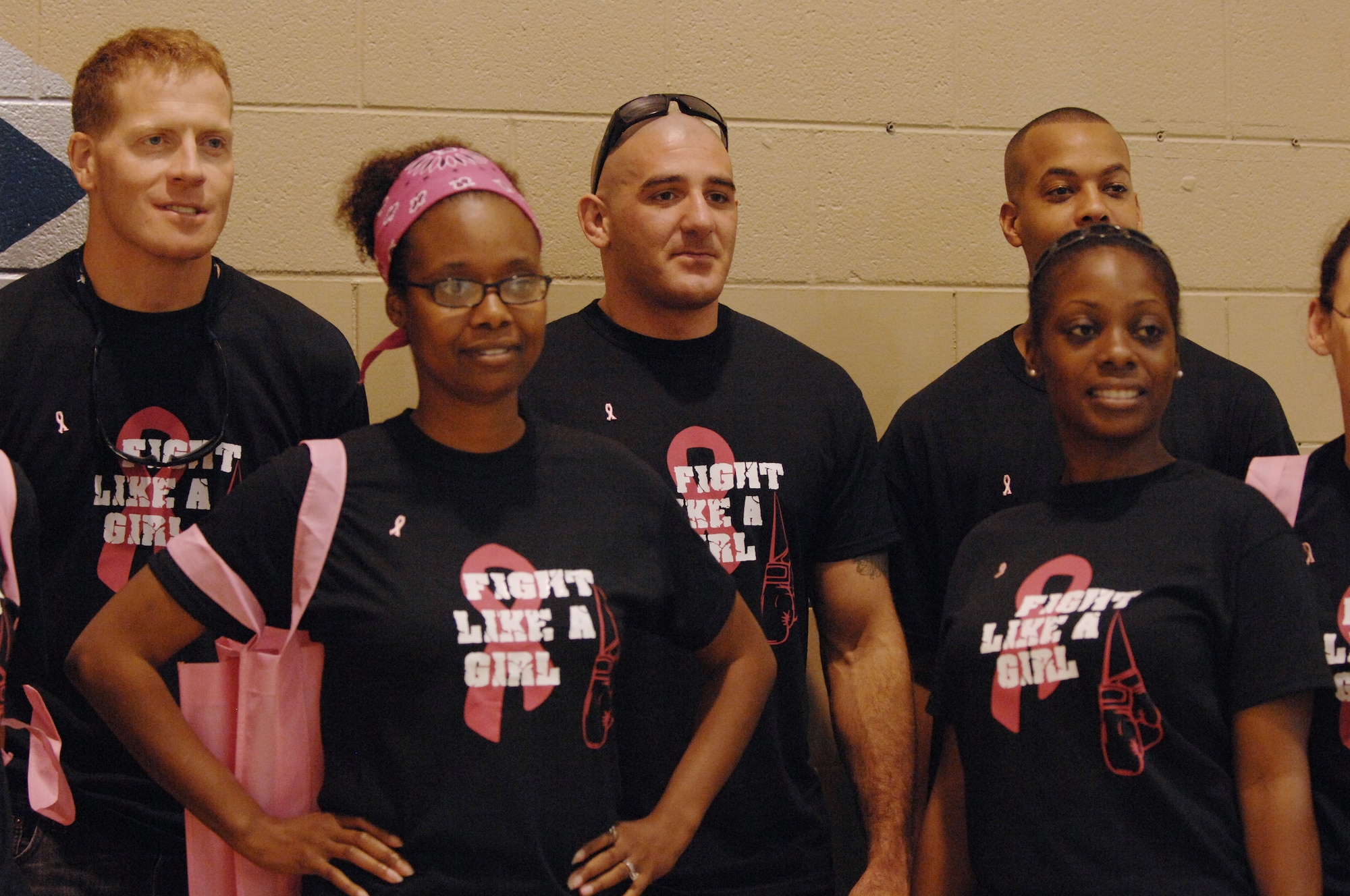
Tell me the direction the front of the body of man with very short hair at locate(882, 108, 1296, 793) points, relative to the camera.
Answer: toward the camera

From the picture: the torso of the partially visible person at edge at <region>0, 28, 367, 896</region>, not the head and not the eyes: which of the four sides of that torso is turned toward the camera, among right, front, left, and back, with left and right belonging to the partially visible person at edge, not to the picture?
front

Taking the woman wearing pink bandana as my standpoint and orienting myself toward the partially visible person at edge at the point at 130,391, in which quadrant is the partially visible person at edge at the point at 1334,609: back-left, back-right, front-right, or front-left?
back-right

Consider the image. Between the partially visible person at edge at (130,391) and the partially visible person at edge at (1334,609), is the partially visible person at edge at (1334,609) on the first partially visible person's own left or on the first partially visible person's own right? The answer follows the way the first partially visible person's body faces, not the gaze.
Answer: on the first partially visible person's own left

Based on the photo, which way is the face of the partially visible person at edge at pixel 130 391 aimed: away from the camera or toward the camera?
toward the camera

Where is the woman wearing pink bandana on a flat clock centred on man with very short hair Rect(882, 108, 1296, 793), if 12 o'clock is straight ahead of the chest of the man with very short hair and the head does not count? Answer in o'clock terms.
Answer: The woman wearing pink bandana is roughly at 1 o'clock from the man with very short hair.

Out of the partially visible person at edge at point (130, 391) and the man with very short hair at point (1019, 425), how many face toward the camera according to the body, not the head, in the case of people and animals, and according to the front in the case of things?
2

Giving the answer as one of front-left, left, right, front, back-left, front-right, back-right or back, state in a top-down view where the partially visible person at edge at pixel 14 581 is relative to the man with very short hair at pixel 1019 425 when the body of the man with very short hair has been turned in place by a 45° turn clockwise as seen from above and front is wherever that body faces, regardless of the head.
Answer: front

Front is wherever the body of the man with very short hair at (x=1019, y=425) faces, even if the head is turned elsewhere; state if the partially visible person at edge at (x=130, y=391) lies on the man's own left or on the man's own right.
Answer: on the man's own right

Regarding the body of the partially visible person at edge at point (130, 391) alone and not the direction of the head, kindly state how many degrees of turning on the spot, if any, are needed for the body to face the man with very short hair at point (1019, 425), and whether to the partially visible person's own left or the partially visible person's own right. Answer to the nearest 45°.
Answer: approximately 90° to the partially visible person's own left
